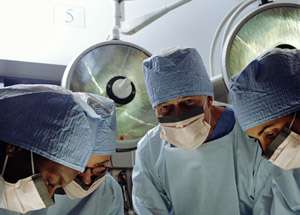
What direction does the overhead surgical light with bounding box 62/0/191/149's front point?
toward the camera

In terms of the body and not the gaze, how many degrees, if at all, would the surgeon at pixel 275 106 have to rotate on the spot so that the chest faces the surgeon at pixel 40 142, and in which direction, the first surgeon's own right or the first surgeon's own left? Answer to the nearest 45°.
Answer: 0° — they already face them

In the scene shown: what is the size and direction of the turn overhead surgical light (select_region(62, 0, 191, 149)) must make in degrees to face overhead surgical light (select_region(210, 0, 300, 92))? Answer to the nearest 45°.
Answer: approximately 90° to its left

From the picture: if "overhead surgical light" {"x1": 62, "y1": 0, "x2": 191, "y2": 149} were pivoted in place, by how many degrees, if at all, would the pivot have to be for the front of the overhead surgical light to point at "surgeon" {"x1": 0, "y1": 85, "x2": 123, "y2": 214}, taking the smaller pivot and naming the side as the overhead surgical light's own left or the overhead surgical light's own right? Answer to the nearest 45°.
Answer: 0° — it already faces them

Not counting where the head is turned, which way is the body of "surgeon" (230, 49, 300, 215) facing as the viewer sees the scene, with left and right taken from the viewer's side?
facing the viewer and to the left of the viewer

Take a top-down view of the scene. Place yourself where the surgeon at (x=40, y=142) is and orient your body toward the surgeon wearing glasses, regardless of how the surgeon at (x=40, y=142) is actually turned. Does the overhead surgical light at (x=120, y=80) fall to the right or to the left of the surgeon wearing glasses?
left

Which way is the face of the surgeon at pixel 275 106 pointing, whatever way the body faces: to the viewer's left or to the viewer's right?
to the viewer's left

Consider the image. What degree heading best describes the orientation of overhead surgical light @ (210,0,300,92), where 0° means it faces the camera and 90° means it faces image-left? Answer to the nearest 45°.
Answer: approximately 315°

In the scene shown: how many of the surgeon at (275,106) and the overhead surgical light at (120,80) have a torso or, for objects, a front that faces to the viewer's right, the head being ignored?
0

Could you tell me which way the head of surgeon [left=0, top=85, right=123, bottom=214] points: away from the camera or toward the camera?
toward the camera

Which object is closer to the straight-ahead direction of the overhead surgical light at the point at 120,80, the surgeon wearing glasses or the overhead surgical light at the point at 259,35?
the surgeon wearing glasses
